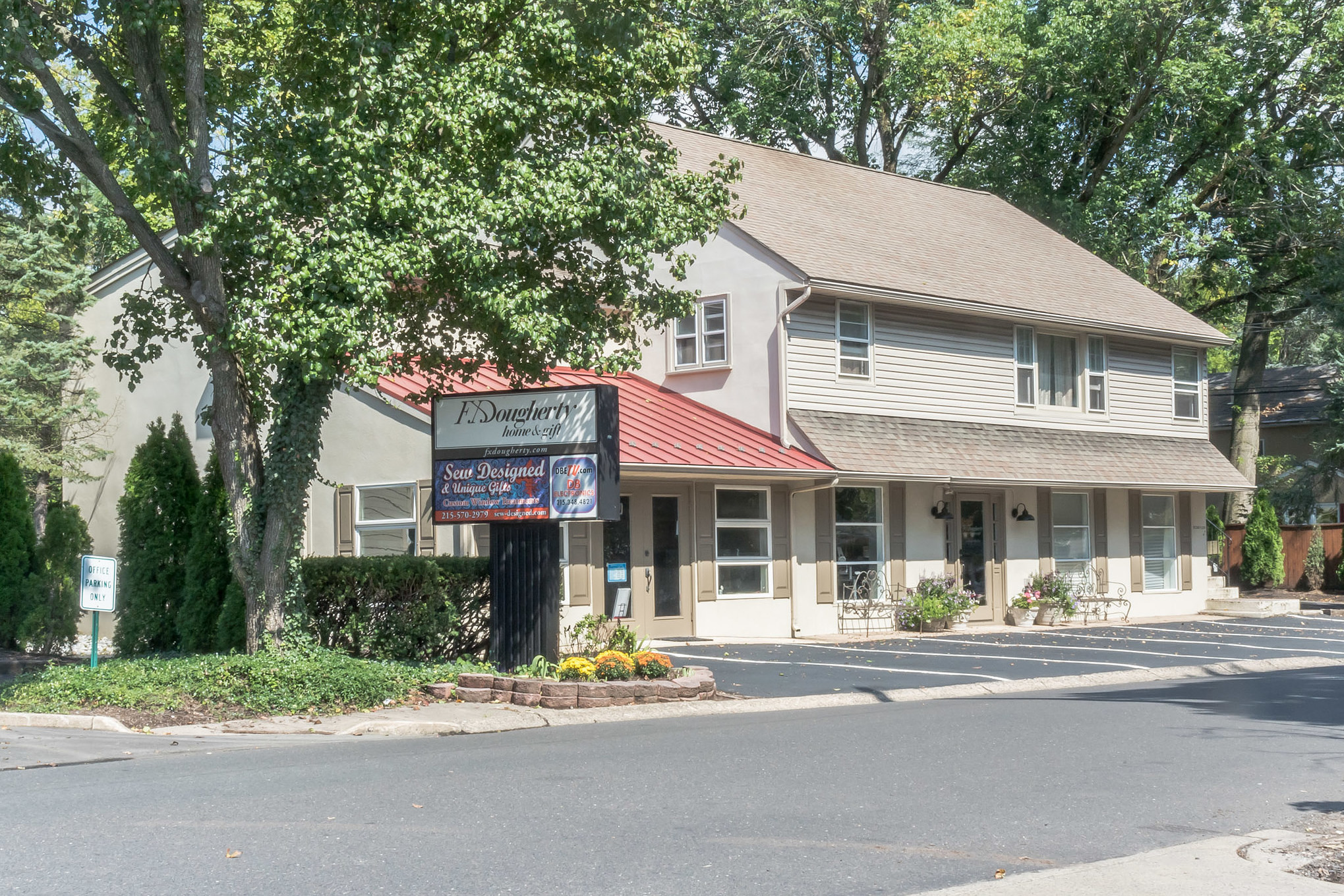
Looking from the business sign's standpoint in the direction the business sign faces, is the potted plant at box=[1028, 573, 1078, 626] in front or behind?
behind

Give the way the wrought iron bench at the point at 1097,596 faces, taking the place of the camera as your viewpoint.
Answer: facing the viewer and to the right of the viewer

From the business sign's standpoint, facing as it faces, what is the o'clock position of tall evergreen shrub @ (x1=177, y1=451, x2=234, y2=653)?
The tall evergreen shrub is roughly at 3 o'clock from the business sign.

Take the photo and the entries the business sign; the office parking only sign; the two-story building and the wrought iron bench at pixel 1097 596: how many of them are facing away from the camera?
0

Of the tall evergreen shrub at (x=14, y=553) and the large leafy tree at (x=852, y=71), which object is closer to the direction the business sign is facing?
the tall evergreen shrub

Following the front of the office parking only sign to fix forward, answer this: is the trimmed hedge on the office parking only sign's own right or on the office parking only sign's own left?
on the office parking only sign's own left

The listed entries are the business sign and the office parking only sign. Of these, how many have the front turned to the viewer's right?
0

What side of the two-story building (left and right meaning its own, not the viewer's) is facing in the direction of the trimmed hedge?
right

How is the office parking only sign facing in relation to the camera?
toward the camera

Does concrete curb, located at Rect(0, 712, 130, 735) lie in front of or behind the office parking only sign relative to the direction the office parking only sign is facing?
in front

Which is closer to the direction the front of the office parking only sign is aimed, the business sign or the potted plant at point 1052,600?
the business sign
